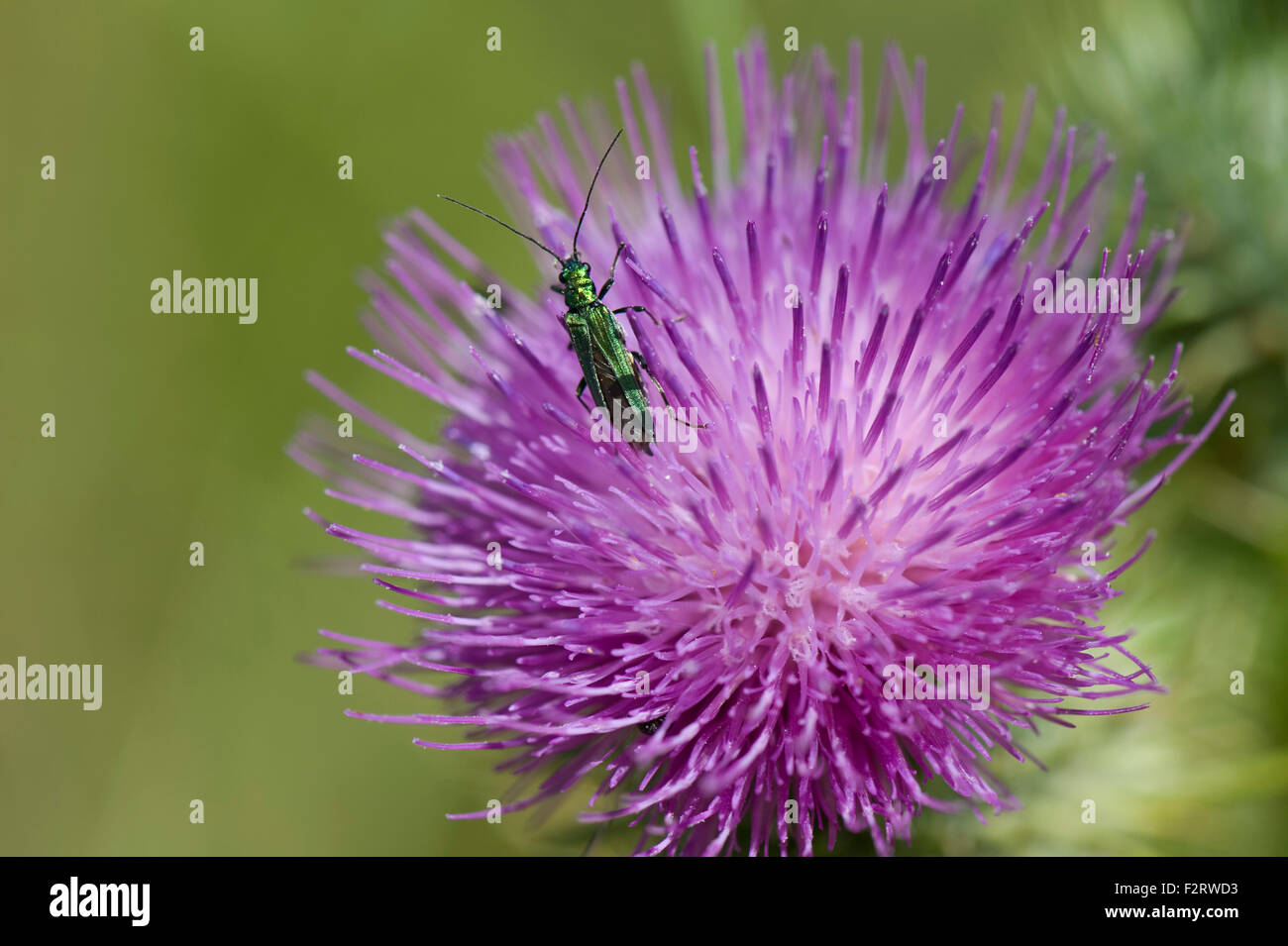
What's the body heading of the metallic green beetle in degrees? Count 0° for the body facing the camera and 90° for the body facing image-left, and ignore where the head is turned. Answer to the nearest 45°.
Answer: approximately 180°
